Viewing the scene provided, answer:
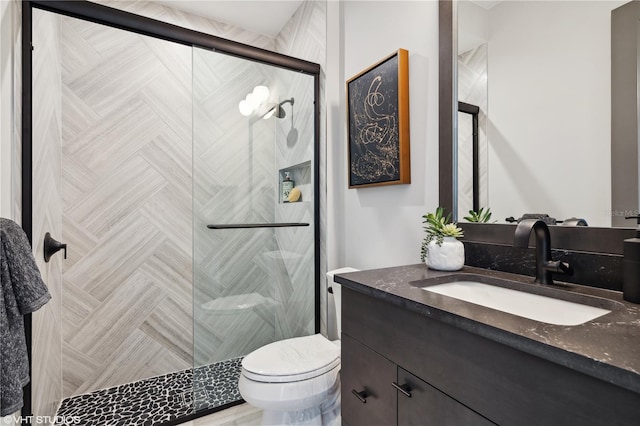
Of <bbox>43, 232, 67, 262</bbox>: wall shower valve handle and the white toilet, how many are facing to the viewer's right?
1

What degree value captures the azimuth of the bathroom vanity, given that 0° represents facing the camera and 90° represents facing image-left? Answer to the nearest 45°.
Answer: approximately 45°

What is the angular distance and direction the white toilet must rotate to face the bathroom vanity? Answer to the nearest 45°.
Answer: approximately 90° to its left

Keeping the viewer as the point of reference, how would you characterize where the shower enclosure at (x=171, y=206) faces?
facing the viewer and to the right of the viewer

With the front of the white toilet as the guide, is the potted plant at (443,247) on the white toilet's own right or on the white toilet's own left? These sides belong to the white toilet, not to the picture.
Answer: on the white toilet's own left

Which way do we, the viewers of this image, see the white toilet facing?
facing the viewer and to the left of the viewer
